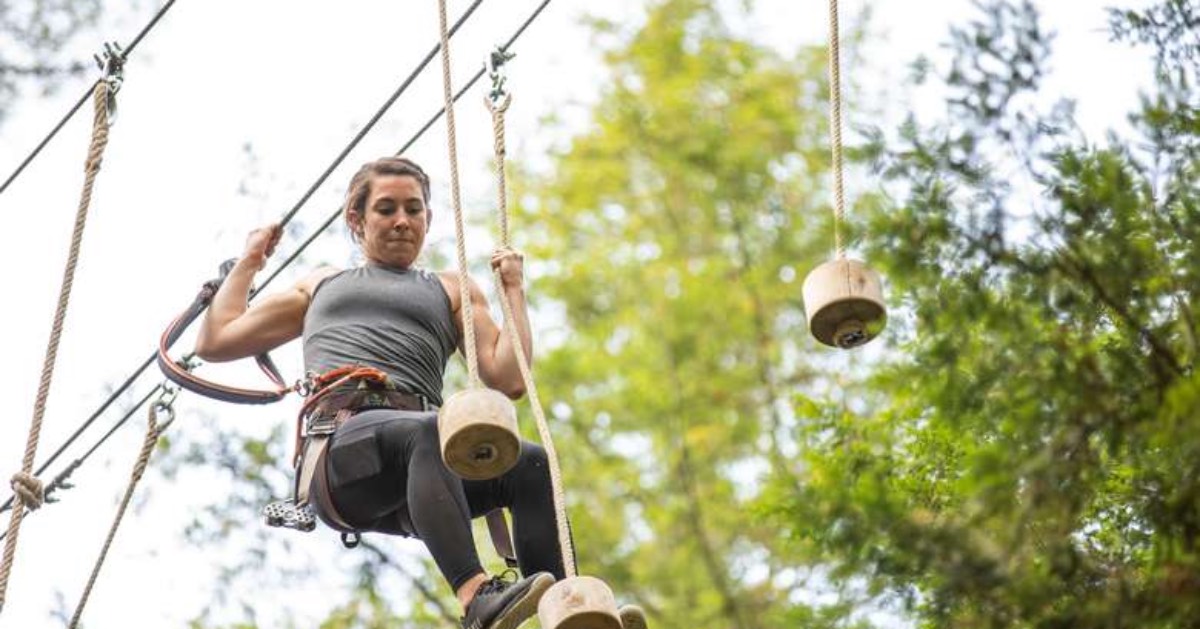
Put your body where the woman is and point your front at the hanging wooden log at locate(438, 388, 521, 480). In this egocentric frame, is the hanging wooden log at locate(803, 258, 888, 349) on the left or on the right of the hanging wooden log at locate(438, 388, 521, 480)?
left

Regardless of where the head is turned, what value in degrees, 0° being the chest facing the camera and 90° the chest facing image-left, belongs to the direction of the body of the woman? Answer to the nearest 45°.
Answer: approximately 315°
